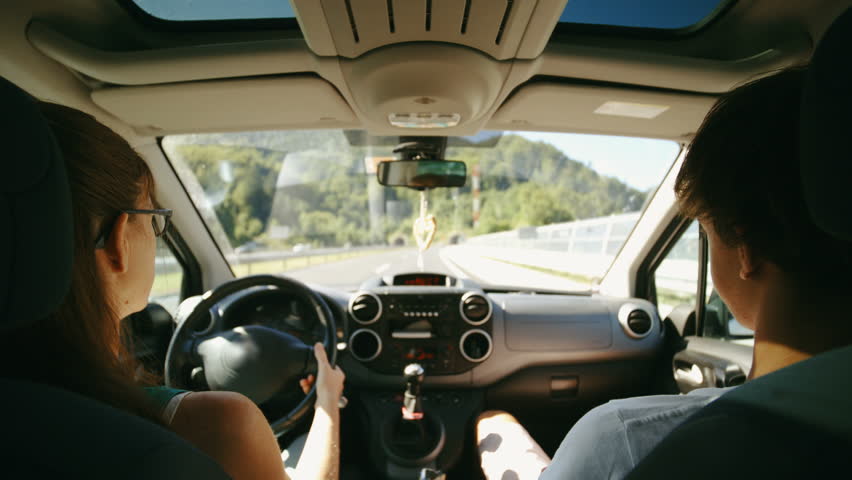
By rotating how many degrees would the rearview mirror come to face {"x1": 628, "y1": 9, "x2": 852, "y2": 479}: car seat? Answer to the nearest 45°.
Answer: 0° — it already faces it

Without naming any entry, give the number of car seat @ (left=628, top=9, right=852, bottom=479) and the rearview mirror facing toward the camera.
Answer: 1

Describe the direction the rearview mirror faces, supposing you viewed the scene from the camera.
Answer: facing the viewer

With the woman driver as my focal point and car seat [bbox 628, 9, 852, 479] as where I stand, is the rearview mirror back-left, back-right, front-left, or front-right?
front-right

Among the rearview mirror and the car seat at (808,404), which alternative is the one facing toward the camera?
the rearview mirror

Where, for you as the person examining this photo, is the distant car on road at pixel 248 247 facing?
facing the viewer and to the left of the viewer

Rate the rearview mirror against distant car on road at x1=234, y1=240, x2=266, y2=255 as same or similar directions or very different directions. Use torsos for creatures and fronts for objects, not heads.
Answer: same or similar directions

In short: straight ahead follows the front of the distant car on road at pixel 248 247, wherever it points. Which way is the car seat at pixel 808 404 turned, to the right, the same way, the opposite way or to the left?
the opposite way

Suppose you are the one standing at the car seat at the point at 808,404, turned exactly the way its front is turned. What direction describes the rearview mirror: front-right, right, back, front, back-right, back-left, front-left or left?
front-left

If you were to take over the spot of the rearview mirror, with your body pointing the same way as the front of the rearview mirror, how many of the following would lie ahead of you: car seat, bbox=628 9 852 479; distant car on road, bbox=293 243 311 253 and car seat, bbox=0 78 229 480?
2

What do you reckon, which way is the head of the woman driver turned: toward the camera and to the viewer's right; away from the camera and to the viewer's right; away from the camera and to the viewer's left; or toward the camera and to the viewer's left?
away from the camera and to the viewer's right

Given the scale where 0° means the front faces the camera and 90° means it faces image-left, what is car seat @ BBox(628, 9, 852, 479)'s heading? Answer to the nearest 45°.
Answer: approximately 180°
